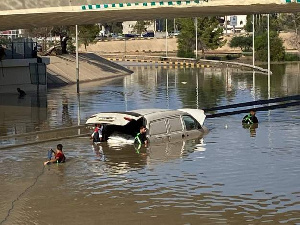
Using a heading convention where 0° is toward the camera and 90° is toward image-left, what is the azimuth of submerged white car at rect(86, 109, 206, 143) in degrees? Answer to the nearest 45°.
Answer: approximately 225°
